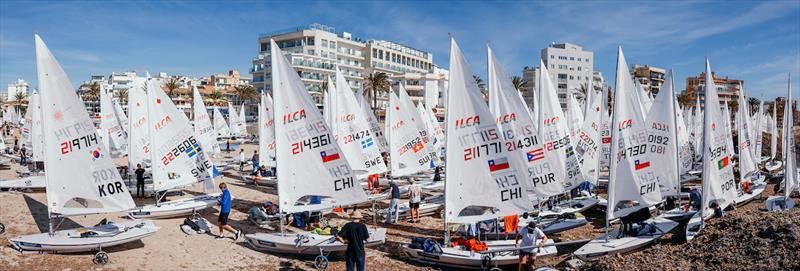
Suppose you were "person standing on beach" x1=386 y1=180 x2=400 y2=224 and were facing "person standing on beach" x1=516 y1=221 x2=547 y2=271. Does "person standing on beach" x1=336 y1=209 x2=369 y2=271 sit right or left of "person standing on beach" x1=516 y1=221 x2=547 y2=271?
right

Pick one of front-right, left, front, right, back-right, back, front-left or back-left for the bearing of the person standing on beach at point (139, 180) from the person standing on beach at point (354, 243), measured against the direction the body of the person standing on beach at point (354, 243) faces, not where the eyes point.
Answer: front-left

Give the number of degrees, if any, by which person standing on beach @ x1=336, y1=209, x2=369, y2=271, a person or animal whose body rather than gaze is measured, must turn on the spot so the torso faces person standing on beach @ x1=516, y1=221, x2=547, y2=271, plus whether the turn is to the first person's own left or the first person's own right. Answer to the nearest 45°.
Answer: approximately 90° to the first person's own right

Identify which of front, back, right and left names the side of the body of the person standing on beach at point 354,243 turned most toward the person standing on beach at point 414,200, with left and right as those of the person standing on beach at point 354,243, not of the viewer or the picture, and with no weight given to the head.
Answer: front

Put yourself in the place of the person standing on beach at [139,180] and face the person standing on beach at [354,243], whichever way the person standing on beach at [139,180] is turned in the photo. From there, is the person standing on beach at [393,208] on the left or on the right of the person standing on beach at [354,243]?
left

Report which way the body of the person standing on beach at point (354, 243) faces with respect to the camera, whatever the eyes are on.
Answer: away from the camera

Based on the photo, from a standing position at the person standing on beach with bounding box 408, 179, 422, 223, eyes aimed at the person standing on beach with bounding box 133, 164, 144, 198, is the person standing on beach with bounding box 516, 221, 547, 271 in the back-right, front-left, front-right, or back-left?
back-left
